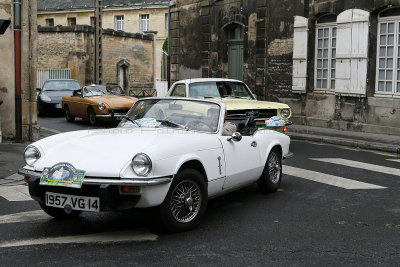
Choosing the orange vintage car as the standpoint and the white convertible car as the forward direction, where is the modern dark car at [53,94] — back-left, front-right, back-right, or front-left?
back-right

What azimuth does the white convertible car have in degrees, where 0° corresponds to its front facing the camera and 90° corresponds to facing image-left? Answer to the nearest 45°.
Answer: approximately 45°

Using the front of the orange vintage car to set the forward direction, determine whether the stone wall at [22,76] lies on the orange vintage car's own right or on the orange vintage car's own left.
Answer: on the orange vintage car's own right

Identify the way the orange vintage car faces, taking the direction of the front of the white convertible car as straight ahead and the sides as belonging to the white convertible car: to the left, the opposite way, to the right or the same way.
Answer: to the left

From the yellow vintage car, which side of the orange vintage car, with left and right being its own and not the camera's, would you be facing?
front

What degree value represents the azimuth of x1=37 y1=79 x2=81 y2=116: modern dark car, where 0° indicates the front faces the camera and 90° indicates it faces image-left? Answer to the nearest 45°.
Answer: approximately 0°

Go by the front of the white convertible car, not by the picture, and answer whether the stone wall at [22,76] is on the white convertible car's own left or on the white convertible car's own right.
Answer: on the white convertible car's own right

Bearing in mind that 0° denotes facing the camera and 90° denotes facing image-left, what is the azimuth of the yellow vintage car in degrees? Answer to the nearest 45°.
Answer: approximately 315°

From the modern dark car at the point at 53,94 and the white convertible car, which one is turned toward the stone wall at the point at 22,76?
the modern dark car

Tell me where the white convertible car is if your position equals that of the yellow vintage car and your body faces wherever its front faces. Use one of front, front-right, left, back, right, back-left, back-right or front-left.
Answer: front-right

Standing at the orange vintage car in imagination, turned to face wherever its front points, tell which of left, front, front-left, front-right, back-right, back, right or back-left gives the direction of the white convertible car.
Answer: front-right

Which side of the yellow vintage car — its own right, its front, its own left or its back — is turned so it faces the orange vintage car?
back

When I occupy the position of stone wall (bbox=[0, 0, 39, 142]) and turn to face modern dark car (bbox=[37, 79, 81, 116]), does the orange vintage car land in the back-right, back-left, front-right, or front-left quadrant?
front-right

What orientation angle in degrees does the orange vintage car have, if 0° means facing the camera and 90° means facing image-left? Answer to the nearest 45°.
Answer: approximately 315°
